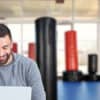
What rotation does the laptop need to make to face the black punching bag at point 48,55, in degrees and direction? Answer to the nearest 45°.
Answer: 0° — it already faces it

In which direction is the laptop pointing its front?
away from the camera

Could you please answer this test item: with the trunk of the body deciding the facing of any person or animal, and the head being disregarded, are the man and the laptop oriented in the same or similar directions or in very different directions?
very different directions

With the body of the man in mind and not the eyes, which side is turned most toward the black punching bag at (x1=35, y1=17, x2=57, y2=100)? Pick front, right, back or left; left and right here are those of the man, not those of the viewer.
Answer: back

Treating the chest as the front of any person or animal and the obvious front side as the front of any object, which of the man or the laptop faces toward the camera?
the man

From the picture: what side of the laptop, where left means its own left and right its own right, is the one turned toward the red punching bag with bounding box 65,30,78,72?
front

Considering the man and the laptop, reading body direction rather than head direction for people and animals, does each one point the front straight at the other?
yes

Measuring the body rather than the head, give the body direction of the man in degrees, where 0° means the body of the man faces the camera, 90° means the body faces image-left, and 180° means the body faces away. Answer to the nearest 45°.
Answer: approximately 0°

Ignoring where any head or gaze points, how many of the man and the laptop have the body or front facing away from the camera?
1

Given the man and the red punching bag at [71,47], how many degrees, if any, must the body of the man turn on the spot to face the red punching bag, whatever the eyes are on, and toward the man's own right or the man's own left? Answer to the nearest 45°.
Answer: approximately 180°
